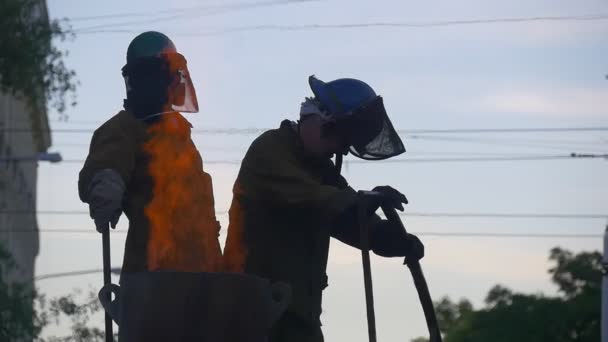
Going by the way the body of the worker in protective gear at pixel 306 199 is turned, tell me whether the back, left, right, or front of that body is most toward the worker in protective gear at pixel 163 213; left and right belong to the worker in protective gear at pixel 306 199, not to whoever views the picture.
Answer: back

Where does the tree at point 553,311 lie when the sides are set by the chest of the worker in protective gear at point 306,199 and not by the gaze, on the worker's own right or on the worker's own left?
on the worker's own left

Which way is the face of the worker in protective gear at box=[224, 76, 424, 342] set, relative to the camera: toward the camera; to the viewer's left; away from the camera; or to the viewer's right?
to the viewer's right

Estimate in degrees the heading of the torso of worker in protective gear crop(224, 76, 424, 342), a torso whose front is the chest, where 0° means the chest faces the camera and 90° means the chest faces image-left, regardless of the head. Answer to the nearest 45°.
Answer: approximately 270°

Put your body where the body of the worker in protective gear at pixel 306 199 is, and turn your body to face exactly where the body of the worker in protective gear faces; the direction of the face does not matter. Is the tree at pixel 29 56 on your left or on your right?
on your left

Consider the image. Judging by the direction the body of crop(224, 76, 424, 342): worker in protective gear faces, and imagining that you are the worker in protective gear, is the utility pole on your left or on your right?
on your left

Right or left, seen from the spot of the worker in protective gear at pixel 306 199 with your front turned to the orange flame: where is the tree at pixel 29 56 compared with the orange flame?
right
